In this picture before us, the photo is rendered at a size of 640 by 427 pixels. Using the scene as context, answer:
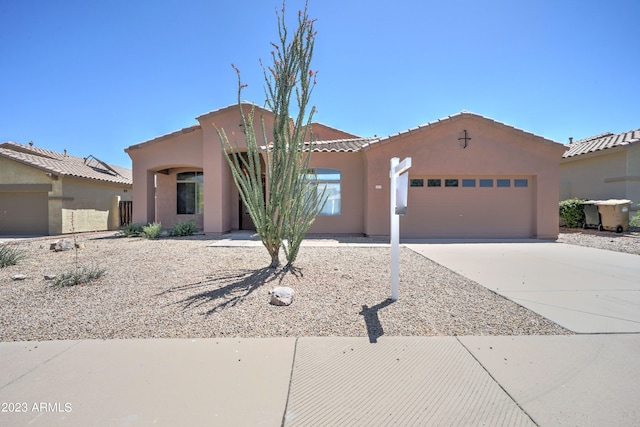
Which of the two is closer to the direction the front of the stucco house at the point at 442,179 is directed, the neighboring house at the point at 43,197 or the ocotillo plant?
the ocotillo plant

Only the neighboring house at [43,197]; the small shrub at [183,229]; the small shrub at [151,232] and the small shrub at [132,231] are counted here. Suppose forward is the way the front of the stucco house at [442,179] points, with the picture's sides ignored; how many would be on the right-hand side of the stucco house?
4

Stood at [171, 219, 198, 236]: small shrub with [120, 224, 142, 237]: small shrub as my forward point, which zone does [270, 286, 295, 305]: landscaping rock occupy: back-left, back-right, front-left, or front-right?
back-left

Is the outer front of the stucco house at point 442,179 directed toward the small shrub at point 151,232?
no

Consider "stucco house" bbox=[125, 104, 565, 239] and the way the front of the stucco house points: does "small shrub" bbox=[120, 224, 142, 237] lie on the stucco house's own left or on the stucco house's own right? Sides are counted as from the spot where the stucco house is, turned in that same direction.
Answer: on the stucco house's own right

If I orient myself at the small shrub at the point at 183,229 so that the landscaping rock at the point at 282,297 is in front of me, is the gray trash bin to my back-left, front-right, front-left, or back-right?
front-left

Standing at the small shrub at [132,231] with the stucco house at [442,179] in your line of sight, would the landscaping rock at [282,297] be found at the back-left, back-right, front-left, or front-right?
front-right

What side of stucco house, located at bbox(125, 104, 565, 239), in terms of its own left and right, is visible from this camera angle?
front

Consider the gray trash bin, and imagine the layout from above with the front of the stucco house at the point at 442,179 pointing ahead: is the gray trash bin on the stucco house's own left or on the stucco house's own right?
on the stucco house's own left

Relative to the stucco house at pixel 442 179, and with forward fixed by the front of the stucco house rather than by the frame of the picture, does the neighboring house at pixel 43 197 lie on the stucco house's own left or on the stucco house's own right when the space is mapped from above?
on the stucco house's own right

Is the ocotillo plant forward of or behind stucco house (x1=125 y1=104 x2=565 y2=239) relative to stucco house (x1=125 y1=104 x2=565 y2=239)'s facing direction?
forward

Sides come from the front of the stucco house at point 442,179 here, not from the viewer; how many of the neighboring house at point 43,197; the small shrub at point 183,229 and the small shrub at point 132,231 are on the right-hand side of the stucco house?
3

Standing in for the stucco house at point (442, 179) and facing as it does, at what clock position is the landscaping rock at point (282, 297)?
The landscaping rock is roughly at 1 o'clock from the stucco house.

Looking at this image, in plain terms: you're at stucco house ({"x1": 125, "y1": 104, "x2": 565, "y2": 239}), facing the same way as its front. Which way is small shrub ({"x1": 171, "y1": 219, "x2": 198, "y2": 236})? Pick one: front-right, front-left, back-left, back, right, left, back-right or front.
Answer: right

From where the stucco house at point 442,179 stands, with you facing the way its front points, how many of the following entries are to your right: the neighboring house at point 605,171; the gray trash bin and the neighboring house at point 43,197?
1

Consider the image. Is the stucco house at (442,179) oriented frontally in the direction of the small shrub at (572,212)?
no
